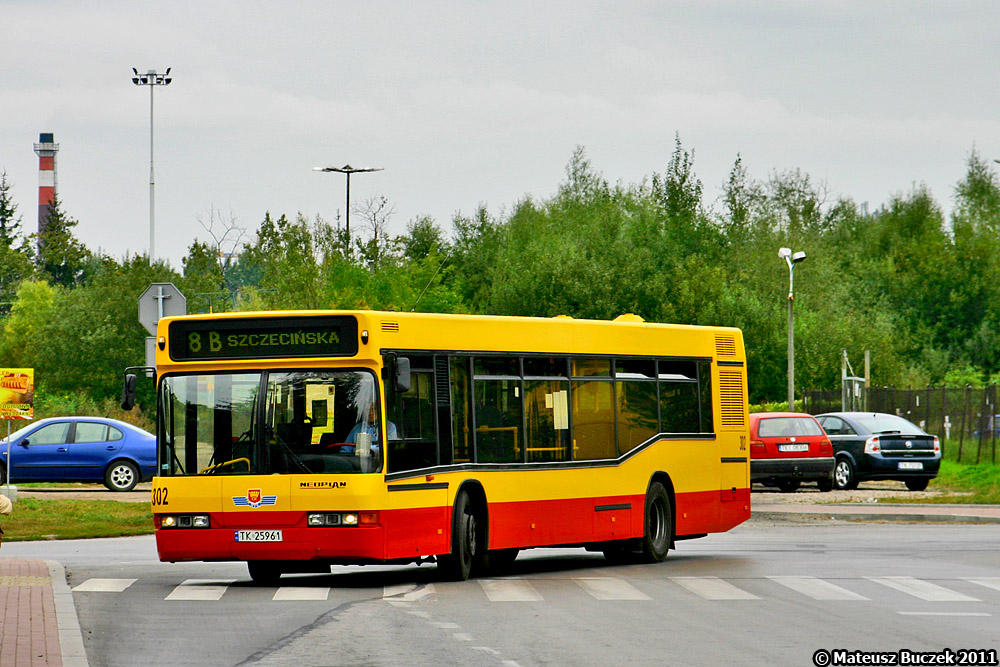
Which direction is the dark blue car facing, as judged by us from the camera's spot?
facing away from the viewer and to the left of the viewer

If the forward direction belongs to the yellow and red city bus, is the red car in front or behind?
behind

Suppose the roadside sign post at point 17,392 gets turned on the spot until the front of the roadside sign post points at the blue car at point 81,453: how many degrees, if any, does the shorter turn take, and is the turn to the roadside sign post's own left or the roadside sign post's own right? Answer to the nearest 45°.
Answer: approximately 180°

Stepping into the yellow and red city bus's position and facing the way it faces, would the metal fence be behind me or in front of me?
behind

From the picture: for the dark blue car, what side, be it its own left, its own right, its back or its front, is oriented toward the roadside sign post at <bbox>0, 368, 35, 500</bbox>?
left

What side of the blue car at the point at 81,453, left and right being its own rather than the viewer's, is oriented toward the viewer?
left

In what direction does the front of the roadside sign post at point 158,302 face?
away from the camera

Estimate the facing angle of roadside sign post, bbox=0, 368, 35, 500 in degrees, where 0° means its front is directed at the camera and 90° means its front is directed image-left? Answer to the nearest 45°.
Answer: approximately 0°

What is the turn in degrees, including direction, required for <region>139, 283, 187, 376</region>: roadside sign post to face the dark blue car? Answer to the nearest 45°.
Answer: approximately 45° to its right

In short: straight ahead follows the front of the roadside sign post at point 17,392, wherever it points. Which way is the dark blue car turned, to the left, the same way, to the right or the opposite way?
the opposite way

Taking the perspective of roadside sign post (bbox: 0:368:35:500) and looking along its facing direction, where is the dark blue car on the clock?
The dark blue car is roughly at 9 o'clock from the roadside sign post.

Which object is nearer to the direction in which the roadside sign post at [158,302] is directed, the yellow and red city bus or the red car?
the red car

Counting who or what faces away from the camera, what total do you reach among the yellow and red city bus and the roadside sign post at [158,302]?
1

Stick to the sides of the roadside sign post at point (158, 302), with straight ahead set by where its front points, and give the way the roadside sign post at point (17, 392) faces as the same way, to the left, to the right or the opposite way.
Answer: the opposite way

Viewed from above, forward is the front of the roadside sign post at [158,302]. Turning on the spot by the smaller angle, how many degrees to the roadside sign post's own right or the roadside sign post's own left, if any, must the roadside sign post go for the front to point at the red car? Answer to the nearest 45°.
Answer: approximately 45° to the roadside sign post's own right
